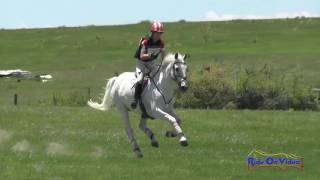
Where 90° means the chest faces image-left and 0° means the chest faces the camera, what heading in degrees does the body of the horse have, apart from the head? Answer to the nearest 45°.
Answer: approximately 315°

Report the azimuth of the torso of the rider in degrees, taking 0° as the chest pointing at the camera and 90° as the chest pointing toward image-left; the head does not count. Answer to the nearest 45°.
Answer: approximately 315°

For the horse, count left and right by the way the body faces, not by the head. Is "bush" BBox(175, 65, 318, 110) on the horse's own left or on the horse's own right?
on the horse's own left
